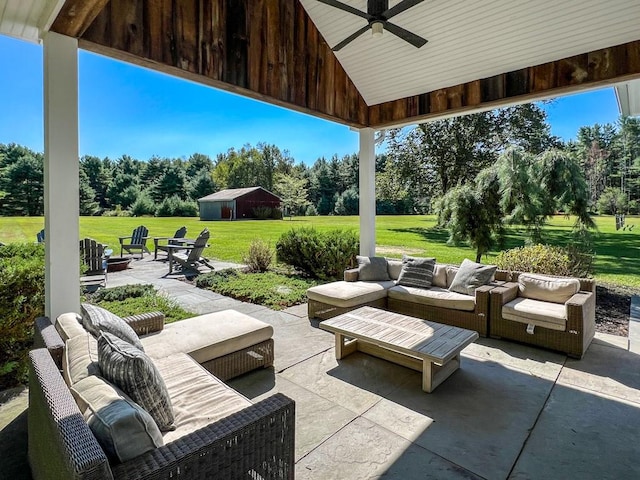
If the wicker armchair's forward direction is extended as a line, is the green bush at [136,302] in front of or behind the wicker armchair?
in front

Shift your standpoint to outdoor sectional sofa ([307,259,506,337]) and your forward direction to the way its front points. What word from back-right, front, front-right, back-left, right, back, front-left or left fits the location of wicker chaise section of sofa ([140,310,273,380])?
front

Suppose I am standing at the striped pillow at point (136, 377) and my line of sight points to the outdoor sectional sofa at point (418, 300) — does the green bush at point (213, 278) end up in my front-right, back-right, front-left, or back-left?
front-left

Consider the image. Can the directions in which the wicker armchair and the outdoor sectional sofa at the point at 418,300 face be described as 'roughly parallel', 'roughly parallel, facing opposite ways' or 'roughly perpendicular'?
roughly parallel

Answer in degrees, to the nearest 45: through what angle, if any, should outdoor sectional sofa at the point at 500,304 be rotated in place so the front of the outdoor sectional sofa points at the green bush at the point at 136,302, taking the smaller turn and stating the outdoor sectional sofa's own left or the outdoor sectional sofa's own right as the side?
approximately 45° to the outdoor sectional sofa's own right

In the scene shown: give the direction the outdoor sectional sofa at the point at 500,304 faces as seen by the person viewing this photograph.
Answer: facing the viewer and to the left of the viewer

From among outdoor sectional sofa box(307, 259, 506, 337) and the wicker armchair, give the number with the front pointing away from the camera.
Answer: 0

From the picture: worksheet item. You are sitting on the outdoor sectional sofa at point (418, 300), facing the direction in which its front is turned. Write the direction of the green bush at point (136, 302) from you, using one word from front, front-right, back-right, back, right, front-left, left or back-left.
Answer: front-right

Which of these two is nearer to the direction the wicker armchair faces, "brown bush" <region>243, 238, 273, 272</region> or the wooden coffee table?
the wooden coffee table
